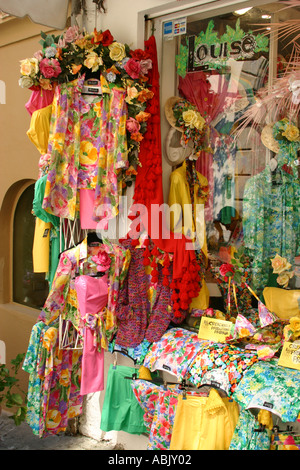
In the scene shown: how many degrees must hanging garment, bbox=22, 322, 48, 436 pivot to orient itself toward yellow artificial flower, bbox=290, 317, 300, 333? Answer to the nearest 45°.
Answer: approximately 135° to its left

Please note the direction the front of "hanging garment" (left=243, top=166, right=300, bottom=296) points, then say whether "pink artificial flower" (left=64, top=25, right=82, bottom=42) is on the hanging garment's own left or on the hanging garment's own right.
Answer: on the hanging garment's own right

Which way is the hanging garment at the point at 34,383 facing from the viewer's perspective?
to the viewer's left

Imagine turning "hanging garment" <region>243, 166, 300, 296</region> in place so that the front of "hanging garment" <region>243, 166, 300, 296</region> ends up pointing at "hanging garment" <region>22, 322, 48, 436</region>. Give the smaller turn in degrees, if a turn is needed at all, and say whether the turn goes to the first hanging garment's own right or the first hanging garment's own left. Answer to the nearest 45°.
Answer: approximately 90° to the first hanging garment's own right

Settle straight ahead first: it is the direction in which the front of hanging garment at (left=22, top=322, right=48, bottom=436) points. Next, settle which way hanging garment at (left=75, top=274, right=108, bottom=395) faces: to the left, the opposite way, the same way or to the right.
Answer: to the left

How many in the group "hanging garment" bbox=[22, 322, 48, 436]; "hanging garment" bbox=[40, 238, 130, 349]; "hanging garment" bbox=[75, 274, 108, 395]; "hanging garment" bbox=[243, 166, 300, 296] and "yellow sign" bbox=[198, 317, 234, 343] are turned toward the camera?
4

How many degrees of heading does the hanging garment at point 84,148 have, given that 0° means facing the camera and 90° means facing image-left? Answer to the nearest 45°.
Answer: approximately 0°

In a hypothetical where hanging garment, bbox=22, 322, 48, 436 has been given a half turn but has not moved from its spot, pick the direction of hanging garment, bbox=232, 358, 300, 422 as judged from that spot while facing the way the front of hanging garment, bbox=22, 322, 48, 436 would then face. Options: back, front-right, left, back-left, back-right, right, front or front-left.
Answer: front-right

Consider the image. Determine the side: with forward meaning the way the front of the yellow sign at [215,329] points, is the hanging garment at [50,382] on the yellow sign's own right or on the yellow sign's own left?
on the yellow sign's own right

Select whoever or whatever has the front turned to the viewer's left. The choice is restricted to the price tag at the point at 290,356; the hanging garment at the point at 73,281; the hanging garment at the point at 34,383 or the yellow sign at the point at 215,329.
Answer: the hanging garment at the point at 34,383
